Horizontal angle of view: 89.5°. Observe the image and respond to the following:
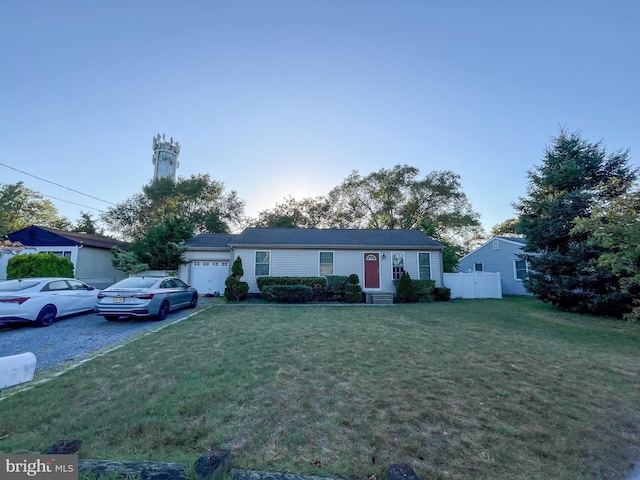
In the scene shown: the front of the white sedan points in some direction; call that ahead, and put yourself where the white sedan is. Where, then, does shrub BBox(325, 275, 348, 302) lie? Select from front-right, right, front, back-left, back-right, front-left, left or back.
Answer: front-right

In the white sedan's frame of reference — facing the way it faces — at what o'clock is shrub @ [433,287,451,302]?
The shrub is roughly at 2 o'clock from the white sedan.

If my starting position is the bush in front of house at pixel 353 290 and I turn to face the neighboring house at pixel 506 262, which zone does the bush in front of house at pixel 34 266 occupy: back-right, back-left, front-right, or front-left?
back-left

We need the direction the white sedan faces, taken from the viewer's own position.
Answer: facing away from the viewer and to the right of the viewer

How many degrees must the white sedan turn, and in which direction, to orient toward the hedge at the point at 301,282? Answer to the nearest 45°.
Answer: approximately 45° to its right

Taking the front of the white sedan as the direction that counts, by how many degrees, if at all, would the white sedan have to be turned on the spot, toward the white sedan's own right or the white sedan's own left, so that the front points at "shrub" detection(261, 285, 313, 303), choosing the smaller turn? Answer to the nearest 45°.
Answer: approximately 45° to the white sedan's own right

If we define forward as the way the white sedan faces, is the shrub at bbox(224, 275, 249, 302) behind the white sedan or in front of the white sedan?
in front

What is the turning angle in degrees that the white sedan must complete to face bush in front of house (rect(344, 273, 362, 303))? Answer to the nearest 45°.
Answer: approximately 45° to its right

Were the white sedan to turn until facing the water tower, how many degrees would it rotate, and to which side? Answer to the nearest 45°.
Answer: approximately 45° to its left

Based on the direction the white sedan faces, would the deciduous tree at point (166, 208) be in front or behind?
in front
